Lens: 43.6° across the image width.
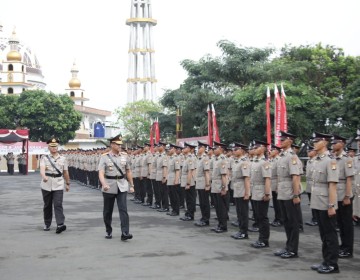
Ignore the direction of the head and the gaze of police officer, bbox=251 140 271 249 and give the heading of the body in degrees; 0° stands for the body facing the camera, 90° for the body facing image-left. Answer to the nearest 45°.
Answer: approximately 45°

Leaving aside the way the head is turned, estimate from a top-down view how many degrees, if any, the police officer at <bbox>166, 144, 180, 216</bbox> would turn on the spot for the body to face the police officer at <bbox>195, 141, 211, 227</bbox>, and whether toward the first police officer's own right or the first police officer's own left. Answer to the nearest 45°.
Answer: approximately 45° to the first police officer's own left

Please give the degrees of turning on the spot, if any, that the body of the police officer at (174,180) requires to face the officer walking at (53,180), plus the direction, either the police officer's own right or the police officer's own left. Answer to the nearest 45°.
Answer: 0° — they already face them

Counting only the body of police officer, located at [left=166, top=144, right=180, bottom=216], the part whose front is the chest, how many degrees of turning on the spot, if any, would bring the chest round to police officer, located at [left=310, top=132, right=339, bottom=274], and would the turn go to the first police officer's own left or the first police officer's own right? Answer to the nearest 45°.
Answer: approximately 45° to the first police officer's own left

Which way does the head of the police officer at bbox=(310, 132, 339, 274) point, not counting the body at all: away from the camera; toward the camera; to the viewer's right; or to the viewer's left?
to the viewer's left

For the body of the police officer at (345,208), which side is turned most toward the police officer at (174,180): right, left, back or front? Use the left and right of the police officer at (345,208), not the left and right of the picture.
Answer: right

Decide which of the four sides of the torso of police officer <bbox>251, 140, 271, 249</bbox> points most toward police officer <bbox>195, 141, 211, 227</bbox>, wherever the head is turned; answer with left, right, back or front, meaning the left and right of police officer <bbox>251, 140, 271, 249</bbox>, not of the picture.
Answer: right

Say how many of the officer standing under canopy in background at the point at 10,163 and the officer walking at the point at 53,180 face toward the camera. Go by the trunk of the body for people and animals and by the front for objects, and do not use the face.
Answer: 2

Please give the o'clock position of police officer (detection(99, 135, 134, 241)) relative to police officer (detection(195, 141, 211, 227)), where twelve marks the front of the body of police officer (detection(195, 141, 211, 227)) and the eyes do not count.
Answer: police officer (detection(99, 135, 134, 241)) is roughly at 12 o'clock from police officer (detection(195, 141, 211, 227)).

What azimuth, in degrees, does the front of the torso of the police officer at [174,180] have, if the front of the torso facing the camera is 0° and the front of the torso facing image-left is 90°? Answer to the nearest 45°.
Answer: approximately 45°

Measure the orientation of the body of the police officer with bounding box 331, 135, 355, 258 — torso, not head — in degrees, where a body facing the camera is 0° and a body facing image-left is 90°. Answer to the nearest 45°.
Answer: approximately 45°

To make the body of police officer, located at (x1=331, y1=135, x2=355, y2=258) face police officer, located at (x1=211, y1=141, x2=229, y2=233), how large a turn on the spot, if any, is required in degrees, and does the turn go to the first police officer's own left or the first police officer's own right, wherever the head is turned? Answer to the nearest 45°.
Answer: approximately 90° to the first police officer's own right
